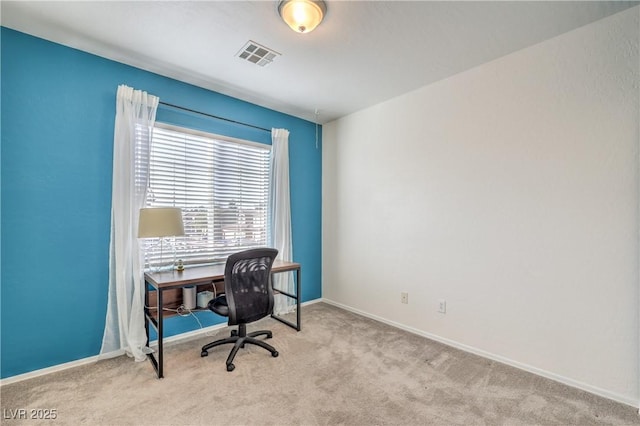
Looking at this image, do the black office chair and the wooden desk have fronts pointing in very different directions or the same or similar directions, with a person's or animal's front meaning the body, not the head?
very different directions

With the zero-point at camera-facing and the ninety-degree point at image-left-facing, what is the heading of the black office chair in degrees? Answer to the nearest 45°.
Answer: approximately 135°

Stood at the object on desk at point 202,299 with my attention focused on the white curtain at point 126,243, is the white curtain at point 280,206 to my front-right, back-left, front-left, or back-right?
back-right

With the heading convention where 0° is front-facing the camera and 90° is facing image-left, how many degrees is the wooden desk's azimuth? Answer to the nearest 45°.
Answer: approximately 315°

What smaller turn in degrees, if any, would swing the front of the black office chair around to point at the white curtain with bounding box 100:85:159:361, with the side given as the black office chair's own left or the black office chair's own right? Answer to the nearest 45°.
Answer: approximately 45° to the black office chair's own left
